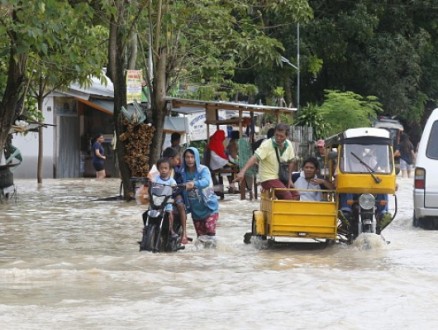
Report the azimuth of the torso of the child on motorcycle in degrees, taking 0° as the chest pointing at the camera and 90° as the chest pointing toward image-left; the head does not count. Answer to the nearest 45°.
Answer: approximately 0°

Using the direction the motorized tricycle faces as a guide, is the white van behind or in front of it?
behind

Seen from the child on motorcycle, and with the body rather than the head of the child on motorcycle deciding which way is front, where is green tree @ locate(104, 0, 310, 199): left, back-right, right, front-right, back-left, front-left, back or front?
back

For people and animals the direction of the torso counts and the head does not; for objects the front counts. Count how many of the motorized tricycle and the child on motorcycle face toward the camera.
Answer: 2

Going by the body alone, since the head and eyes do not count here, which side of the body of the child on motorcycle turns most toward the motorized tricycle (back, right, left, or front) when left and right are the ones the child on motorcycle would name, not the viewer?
left
